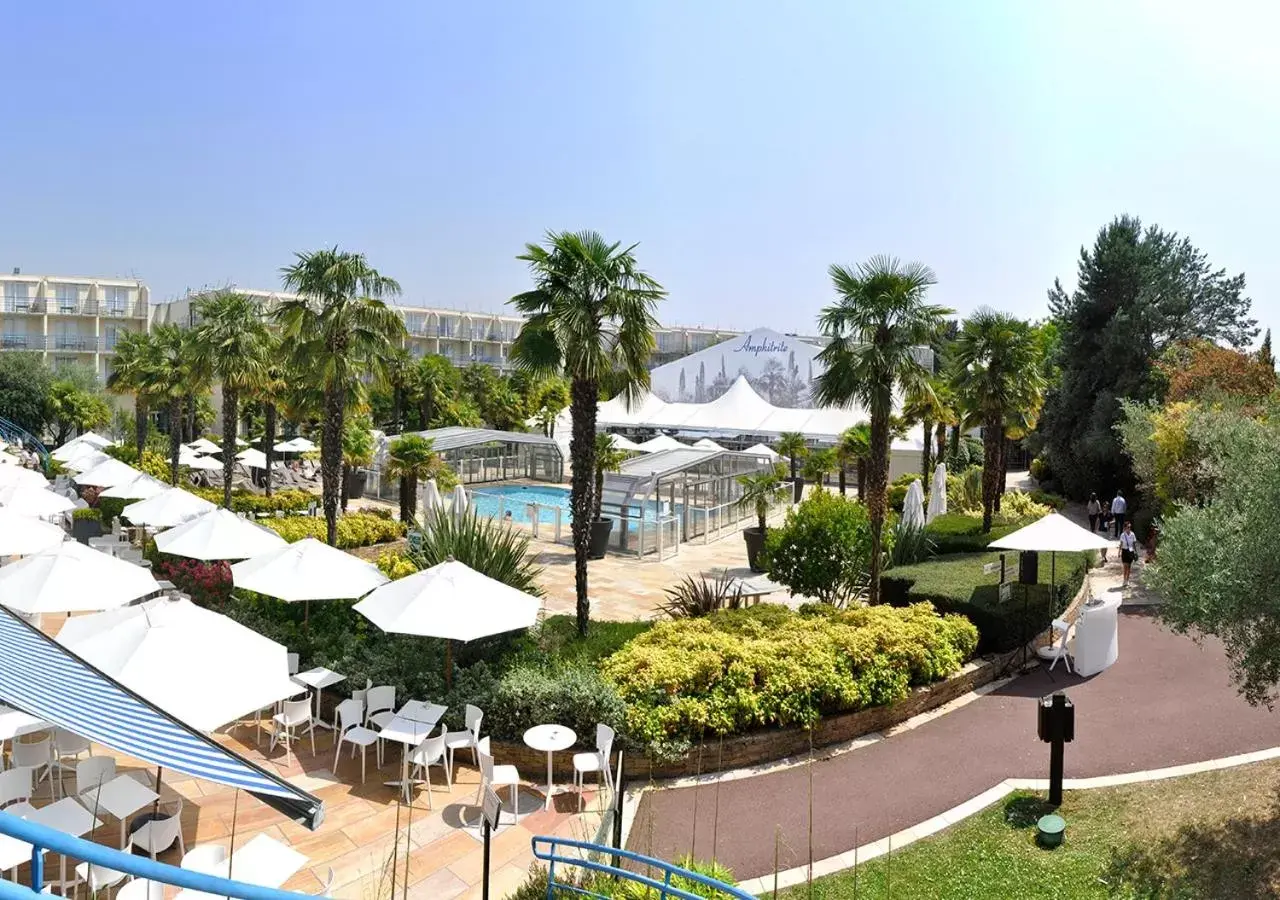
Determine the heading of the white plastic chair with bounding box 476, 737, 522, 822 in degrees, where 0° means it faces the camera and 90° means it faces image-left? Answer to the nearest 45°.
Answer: approximately 270°

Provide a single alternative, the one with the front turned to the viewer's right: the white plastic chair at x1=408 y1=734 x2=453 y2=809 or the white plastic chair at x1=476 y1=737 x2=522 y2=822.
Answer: the white plastic chair at x1=476 y1=737 x2=522 y2=822

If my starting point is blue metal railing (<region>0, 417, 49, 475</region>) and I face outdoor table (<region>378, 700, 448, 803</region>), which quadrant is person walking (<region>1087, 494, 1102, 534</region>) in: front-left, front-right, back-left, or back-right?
front-left

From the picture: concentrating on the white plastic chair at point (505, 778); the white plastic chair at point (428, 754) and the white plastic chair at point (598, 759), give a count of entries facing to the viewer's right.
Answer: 1

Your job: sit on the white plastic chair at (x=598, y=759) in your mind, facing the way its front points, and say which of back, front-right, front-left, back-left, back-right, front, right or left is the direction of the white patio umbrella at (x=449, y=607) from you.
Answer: right

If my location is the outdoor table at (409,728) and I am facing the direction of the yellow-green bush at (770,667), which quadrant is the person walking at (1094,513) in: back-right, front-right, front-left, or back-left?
front-left

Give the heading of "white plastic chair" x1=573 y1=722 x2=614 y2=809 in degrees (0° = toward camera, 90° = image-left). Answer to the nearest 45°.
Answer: approximately 45°

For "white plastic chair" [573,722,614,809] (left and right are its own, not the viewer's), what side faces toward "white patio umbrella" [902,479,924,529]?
right

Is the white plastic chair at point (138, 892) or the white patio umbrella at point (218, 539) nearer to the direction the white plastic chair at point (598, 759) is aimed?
the white plastic chair

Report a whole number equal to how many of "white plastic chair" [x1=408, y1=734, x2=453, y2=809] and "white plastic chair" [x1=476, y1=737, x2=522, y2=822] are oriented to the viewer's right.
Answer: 1

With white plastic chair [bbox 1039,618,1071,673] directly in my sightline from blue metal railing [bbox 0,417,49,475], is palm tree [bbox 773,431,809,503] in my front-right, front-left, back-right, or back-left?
front-left
